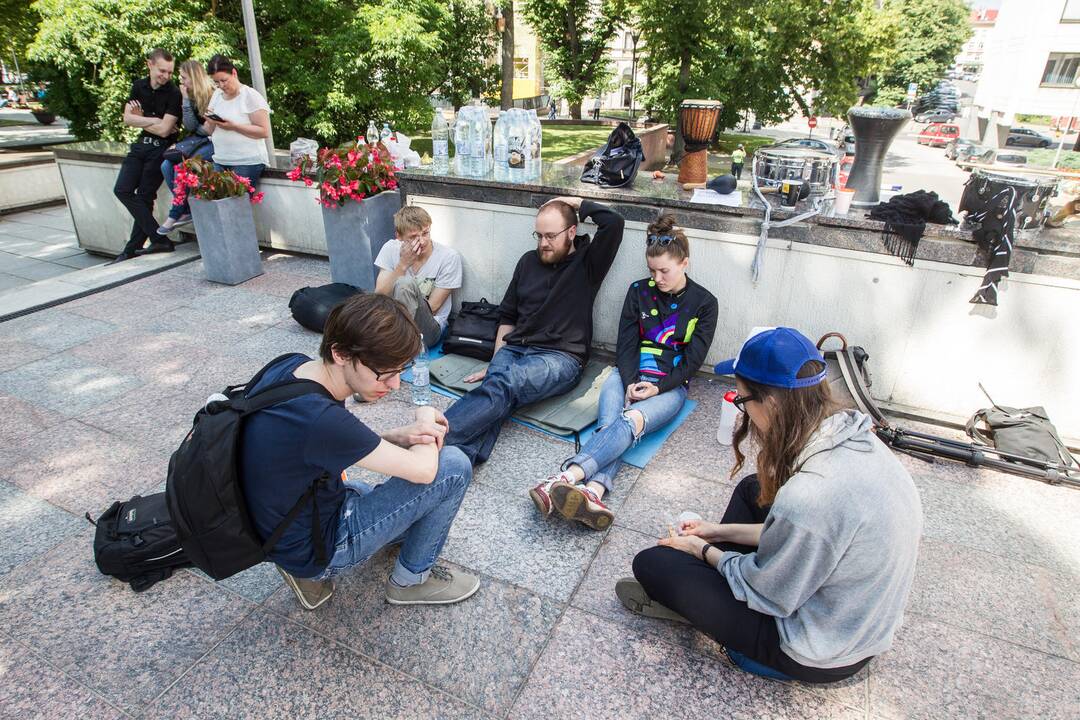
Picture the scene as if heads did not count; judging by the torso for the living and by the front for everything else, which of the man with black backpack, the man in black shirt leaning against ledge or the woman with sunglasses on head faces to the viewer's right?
the man with black backpack

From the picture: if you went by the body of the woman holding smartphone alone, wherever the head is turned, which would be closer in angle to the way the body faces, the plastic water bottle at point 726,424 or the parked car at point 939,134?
the plastic water bottle

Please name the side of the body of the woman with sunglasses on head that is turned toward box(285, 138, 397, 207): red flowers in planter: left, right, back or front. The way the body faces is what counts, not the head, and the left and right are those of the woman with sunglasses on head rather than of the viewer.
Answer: right

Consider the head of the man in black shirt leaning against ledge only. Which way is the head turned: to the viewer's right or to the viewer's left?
to the viewer's right

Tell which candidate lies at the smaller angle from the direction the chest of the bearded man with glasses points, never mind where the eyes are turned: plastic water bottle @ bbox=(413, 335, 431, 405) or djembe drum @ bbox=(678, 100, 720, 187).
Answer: the plastic water bottle

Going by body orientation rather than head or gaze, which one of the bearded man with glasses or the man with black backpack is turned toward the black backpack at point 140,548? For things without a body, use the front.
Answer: the bearded man with glasses

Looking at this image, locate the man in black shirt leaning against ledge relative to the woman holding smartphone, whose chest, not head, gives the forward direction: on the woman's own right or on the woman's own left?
on the woman's own right

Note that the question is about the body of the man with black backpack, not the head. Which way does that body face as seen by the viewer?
to the viewer's right

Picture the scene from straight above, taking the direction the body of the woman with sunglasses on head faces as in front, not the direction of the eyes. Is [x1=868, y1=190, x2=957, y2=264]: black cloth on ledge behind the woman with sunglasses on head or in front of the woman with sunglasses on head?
behind
